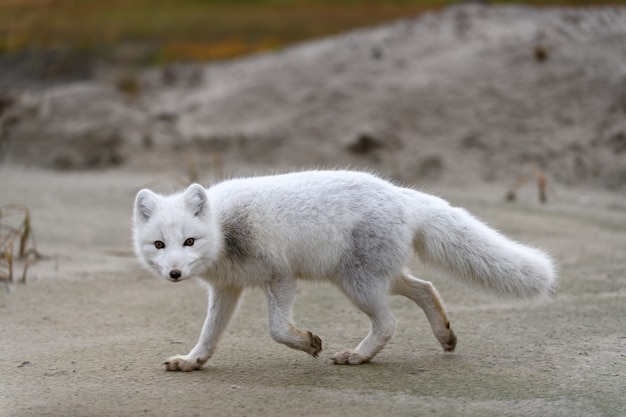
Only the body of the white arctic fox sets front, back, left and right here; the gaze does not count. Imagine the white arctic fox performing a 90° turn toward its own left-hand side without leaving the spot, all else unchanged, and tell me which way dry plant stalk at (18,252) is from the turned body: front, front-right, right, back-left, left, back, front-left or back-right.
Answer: back-right

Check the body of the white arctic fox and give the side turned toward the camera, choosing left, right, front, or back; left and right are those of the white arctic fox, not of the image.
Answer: left
